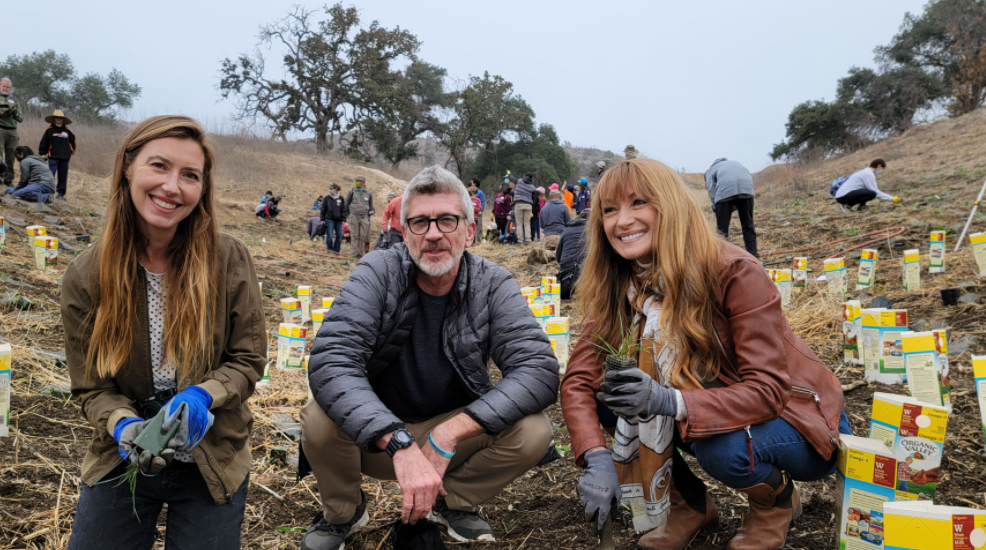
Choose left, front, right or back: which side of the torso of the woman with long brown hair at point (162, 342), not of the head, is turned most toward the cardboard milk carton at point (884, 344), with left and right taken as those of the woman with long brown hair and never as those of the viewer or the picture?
left

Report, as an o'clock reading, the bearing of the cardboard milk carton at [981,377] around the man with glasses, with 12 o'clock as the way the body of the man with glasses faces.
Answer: The cardboard milk carton is roughly at 9 o'clock from the man with glasses.

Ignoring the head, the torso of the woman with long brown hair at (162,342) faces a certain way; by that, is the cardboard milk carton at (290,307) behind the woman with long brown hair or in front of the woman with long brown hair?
behind
